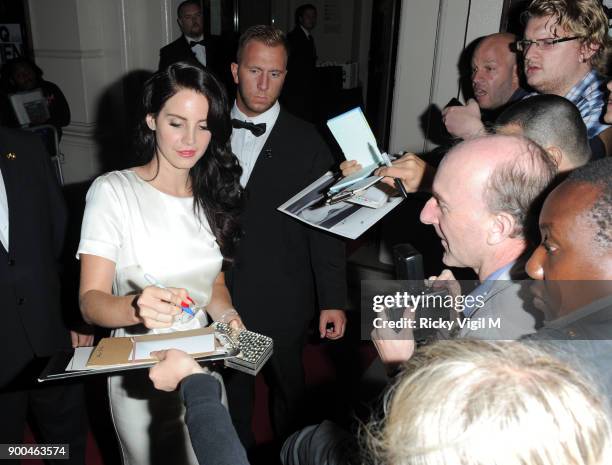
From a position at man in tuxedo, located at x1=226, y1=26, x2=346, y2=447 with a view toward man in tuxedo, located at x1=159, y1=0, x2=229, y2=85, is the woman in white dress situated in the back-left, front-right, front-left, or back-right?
back-left

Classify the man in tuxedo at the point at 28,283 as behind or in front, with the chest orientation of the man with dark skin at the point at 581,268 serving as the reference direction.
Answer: in front

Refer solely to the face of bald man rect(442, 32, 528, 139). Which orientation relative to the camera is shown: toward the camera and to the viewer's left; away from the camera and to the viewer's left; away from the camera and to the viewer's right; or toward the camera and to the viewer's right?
toward the camera and to the viewer's left

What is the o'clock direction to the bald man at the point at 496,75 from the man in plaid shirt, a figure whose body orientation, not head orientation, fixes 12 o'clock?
The bald man is roughly at 2 o'clock from the man in plaid shirt.

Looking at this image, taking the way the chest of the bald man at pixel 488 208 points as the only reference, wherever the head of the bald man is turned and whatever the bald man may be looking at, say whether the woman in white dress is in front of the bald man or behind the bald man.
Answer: in front

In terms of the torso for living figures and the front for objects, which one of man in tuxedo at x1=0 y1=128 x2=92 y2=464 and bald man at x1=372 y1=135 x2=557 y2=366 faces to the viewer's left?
the bald man

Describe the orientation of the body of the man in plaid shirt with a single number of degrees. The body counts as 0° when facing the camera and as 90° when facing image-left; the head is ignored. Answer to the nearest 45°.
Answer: approximately 90°

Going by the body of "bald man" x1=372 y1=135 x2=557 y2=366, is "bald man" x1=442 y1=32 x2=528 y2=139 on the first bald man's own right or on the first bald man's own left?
on the first bald man's own right

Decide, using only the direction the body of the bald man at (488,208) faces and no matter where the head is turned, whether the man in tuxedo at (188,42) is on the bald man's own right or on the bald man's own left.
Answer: on the bald man's own right

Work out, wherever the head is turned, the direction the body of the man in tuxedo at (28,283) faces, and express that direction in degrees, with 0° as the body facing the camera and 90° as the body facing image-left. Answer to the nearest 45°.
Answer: approximately 0°

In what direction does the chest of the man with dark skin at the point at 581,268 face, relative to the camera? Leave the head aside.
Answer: to the viewer's left

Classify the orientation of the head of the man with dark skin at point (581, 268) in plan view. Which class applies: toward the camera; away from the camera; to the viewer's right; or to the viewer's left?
to the viewer's left

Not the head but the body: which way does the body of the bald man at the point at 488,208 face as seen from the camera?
to the viewer's left
